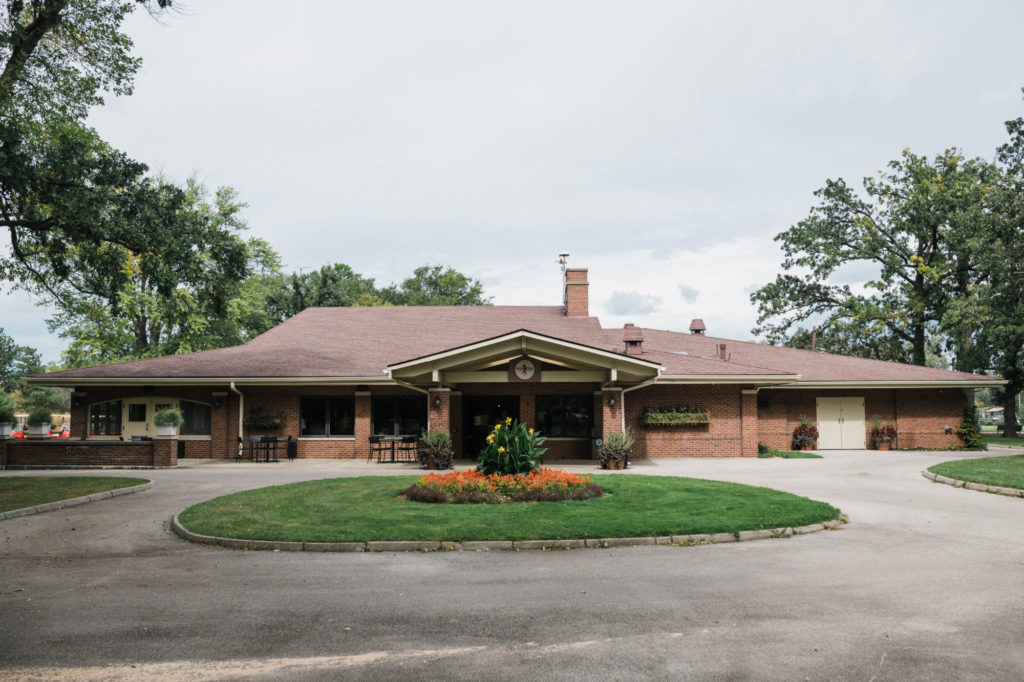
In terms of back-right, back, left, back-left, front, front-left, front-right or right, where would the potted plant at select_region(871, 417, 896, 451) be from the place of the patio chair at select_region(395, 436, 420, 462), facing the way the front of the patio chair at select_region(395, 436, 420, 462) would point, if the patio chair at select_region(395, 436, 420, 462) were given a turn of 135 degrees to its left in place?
front

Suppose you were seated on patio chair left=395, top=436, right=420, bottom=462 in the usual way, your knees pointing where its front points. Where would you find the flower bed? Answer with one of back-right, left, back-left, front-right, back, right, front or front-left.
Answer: front-left

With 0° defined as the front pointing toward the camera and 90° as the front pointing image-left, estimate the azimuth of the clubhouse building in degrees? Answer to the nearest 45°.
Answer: approximately 0°

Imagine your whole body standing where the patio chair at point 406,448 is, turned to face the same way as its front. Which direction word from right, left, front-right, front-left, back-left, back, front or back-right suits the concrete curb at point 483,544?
front-left

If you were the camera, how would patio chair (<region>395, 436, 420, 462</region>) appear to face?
facing the viewer and to the left of the viewer

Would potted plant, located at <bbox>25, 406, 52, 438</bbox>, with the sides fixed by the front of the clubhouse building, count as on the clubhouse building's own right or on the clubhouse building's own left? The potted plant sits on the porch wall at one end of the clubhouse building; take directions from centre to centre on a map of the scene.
on the clubhouse building's own right

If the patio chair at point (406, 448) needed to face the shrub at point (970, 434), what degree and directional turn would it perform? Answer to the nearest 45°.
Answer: approximately 135° to its left

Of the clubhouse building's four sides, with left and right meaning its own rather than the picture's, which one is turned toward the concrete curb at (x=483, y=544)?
front

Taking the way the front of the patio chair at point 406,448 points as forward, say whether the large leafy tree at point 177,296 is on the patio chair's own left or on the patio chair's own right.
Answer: on the patio chair's own right

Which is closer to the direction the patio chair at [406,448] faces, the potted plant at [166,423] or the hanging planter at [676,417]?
the potted plant

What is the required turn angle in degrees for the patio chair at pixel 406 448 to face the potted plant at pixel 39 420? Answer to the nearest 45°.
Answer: approximately 45° to its right

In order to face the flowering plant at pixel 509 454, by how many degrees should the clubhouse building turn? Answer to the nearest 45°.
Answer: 0° — it already faces it

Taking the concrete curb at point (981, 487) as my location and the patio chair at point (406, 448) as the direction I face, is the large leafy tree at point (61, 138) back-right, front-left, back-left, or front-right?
front-left

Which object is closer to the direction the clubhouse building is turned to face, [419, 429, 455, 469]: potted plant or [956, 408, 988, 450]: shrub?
the potted plant
